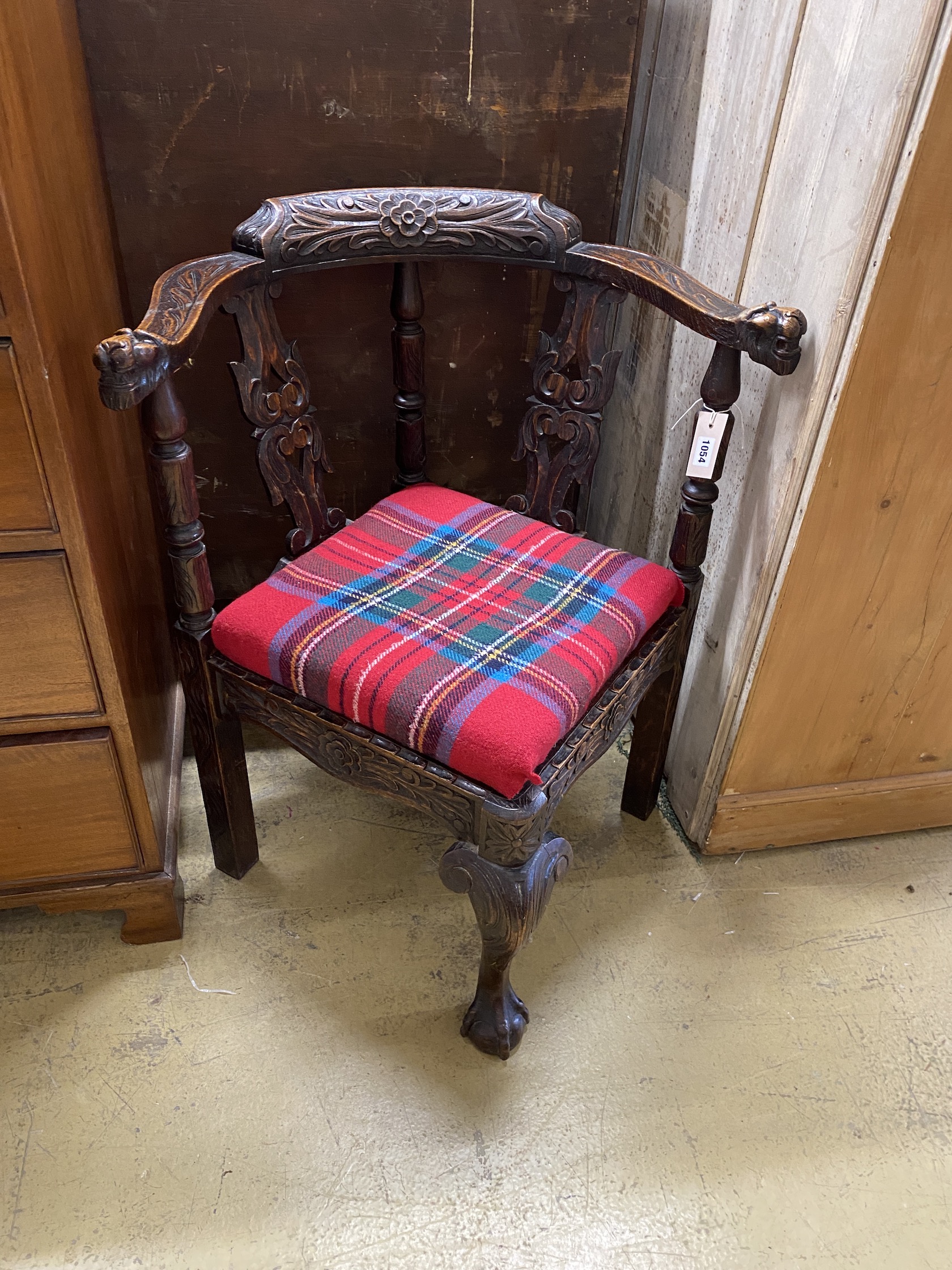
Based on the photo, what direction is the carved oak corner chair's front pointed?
toward the camera

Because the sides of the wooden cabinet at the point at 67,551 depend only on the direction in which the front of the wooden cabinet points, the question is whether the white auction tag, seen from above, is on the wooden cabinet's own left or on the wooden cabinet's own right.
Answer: on the wooden cabinet's own left
